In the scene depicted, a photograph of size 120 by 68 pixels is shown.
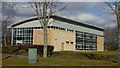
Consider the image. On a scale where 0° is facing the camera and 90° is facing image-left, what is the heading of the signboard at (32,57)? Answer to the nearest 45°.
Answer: approximately 0°
